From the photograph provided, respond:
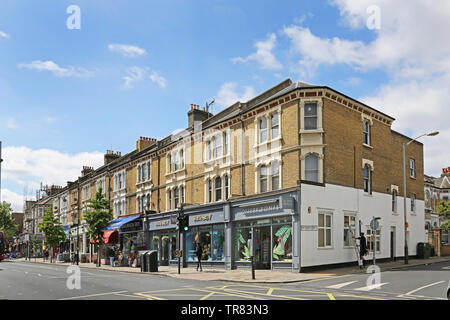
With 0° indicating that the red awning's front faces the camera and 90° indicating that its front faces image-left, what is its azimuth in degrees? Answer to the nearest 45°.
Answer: approximately 45°
